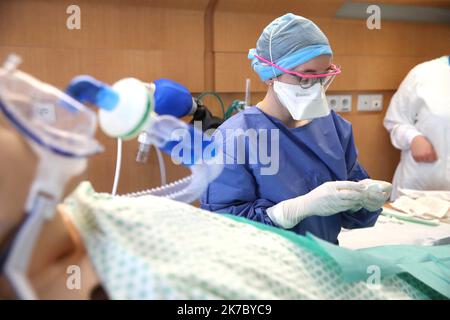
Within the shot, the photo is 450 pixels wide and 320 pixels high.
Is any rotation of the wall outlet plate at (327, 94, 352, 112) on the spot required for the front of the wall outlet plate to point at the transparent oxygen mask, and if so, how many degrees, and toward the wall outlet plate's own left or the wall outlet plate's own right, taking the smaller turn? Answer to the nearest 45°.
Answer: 0° — it already faces it

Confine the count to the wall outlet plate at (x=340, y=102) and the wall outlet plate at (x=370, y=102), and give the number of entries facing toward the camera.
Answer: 2

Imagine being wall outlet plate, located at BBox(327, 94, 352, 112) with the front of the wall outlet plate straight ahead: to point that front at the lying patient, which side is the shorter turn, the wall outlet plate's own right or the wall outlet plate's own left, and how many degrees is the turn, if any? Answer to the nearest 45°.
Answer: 0° — it already faces it

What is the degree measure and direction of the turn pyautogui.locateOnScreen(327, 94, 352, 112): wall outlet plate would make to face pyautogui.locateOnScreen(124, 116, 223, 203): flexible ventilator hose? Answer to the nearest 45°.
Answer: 0° — it already faces it

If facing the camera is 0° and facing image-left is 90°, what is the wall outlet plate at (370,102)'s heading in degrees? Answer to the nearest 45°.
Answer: approximately 0°
